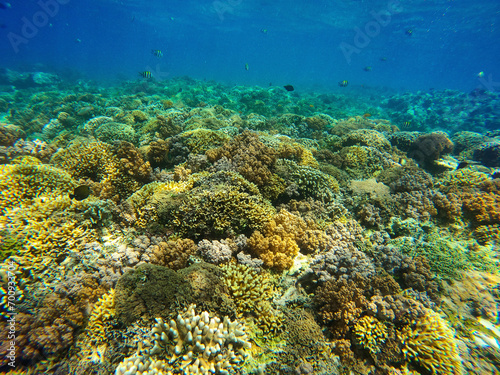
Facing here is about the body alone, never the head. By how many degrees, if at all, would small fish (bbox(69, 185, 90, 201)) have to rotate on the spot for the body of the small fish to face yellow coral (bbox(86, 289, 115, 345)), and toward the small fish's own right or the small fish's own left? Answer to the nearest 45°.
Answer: approximately 90° to the small fish's own right

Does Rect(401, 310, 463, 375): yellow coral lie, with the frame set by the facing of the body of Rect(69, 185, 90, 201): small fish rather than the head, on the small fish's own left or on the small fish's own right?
on the small fish's own right

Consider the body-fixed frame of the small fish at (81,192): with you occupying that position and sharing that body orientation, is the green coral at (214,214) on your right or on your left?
on your right

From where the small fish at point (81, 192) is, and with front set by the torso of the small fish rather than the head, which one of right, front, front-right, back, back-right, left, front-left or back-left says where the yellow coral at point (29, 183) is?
back-left

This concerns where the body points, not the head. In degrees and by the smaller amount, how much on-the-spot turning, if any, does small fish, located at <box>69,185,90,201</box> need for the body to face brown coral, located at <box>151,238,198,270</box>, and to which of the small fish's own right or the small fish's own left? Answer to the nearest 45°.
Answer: approximately 45° to the small fish's own right

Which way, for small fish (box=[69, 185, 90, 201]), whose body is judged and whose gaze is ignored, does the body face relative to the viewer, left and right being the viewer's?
facing to the right of the viewer

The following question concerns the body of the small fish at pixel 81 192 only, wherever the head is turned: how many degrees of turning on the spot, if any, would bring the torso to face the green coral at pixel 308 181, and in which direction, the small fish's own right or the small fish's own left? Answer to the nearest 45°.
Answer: approximately 45° to the small fish's own right
